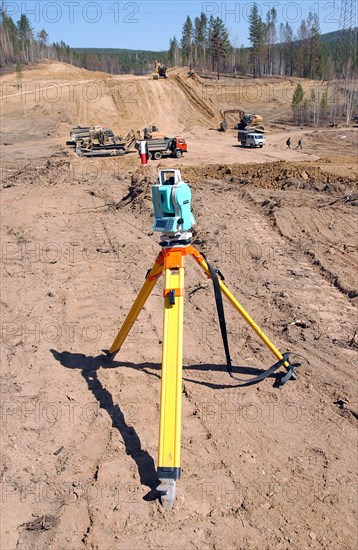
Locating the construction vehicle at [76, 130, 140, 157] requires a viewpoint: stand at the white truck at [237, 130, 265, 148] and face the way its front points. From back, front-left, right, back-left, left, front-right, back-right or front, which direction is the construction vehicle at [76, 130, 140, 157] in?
right

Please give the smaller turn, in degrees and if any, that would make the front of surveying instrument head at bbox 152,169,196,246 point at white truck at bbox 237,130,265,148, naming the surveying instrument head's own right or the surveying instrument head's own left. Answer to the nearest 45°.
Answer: approximately 135° to the surveying instrument head's own right

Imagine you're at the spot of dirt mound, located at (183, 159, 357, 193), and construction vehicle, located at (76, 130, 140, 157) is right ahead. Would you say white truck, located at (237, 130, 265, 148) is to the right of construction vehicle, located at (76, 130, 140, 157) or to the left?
right

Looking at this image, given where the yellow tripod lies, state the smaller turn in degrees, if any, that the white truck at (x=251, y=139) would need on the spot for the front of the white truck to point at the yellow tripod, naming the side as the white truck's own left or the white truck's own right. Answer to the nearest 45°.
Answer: approximately 45° to the white truck's own right

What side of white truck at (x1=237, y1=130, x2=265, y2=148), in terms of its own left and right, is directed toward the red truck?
right

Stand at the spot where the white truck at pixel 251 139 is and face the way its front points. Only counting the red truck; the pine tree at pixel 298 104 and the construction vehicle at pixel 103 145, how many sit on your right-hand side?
2

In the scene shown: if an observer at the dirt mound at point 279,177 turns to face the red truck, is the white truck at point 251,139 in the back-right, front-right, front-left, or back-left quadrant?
front-right

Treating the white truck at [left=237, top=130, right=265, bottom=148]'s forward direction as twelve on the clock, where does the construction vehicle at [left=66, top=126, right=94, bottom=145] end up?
the construction vehicle at [left=66, top=126, right=94, bottom=145] is roughly at 4 o'clock from the white truck at [left=237, top=130, right=265, bottom=148].

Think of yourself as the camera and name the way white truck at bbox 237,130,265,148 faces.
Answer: facing the viewer and to the right of the viewer

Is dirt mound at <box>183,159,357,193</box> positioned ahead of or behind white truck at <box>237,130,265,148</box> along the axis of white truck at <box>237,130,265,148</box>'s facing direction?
ahead
